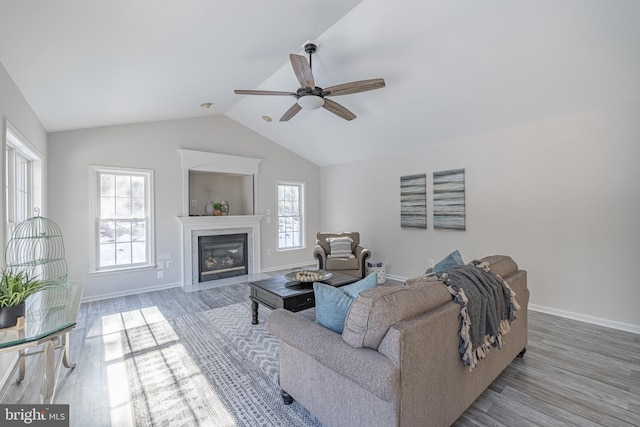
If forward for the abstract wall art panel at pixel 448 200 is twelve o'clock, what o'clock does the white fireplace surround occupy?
The white fireplace surround is roughly at 1 o'clock from the abstract wall art panel.

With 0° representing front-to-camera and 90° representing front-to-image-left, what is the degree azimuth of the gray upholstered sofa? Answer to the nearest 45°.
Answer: approximately 135°

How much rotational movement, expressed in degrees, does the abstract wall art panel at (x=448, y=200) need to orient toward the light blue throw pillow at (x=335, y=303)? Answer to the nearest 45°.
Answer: approximately 45° to its left

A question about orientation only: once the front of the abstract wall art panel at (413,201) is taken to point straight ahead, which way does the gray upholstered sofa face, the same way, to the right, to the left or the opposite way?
to the right

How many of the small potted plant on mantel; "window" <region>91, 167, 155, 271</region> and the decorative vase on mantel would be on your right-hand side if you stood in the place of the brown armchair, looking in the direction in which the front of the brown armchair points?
3

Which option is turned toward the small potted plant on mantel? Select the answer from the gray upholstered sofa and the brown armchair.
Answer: the gray upholstered sofa

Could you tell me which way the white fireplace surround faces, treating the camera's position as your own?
facing the viewer and to the right of the viewer

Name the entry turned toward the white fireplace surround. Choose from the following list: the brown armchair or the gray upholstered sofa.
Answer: the gray upholstered sofa

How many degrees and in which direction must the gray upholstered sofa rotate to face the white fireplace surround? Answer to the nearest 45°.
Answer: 0° — it already faces it

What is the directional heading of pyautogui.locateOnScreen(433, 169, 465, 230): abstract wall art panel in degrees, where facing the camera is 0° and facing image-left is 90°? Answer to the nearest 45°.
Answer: approximately 45°

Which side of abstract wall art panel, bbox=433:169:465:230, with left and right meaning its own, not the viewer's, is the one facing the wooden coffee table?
front

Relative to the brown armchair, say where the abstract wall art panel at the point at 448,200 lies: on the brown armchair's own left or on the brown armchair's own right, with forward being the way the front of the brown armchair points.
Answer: on the brown armchair's own left

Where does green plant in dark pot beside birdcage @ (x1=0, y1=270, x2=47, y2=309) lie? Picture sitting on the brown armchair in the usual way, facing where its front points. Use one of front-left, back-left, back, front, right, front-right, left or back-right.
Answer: front-right

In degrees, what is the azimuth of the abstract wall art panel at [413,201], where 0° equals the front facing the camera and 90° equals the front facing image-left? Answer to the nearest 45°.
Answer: approximately 45°

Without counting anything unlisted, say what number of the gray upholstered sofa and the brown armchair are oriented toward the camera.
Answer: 1

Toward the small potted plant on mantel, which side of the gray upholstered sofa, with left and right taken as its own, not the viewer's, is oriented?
front

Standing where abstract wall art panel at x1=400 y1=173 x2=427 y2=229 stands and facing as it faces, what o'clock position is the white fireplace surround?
The white fireplace surround is roughly at 1 o'clock from the abstract wall art panel.

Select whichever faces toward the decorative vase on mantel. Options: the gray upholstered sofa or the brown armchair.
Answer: the gray upholstered sofa

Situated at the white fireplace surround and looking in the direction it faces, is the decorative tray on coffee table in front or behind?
in front

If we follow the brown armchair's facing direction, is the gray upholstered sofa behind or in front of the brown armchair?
in front

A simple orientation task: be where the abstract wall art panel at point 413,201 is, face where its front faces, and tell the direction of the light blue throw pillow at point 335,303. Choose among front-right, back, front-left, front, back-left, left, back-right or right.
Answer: front-left
